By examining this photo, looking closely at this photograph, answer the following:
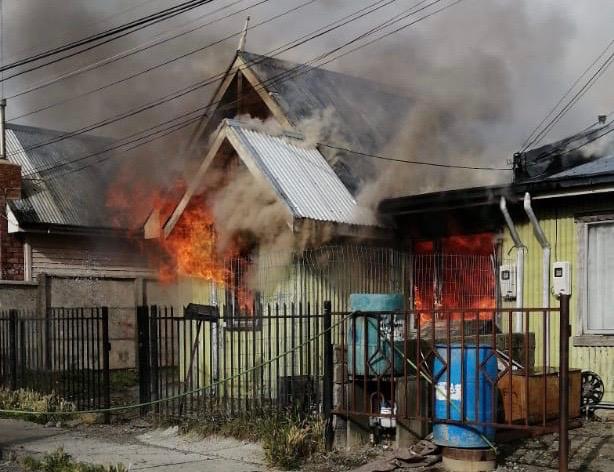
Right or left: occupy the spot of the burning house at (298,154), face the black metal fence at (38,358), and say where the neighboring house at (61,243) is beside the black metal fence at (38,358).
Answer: right

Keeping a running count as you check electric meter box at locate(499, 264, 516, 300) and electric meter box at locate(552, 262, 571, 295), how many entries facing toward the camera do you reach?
2

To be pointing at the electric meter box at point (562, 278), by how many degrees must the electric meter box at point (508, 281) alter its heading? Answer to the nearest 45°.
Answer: approximately 45° to its left

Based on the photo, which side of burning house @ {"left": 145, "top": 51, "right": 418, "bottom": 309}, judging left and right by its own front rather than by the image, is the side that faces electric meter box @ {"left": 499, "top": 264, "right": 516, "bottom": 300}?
left

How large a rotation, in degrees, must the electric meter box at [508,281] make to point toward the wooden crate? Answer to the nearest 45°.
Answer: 0° — it already faces it

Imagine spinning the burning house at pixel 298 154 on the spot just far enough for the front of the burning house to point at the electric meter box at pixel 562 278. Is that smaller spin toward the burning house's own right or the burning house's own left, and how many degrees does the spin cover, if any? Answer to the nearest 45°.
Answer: approximately 90° to the burning house's own left
